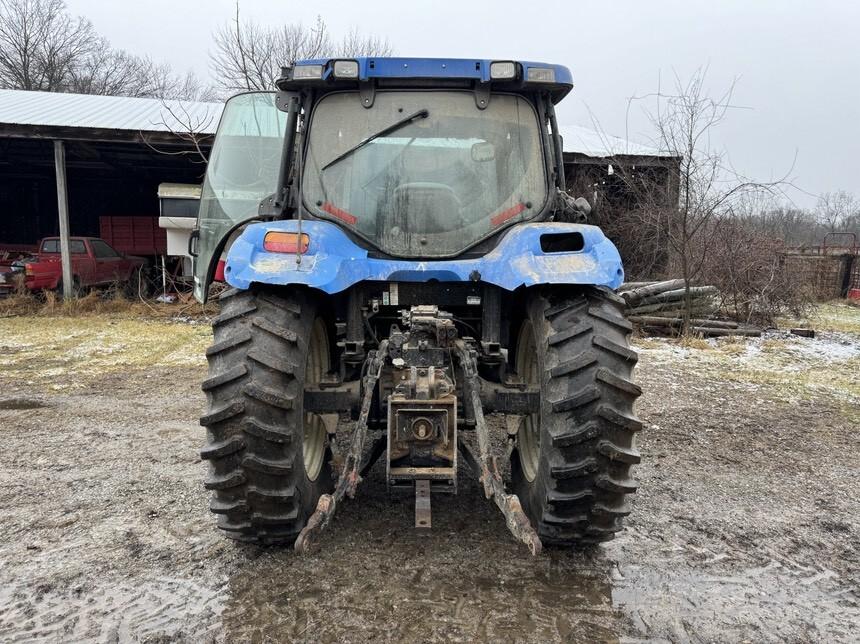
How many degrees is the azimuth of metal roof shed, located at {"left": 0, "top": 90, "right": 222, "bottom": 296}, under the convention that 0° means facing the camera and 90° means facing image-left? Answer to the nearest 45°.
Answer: approximately 0°

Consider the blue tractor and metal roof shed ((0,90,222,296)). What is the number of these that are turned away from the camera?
1

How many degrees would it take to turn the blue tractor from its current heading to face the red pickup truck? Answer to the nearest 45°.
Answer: approximately 45° to its left

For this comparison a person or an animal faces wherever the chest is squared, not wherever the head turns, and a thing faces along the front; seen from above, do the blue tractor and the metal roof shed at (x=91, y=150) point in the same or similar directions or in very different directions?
very different directions

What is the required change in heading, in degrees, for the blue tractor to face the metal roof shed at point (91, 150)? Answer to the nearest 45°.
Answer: approximately 45° to its left

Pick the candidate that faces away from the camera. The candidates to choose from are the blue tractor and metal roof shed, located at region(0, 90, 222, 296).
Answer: the blue tractor

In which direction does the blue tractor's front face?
away from the camera

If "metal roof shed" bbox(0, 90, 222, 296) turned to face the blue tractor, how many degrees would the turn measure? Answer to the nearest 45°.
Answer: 0° — it already faces it
